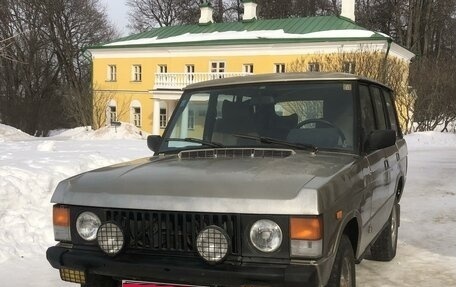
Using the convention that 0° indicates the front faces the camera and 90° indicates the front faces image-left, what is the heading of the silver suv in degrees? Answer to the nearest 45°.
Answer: approximately 45°

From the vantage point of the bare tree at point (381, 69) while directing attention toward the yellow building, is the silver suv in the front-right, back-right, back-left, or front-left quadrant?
back-left

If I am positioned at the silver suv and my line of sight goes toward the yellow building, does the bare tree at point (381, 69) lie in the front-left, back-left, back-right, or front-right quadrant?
front-right

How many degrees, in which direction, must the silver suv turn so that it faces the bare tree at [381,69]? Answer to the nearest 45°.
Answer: approximately 135° to its right

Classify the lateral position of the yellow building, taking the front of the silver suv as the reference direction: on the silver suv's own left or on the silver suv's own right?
on the silver suv's own right
